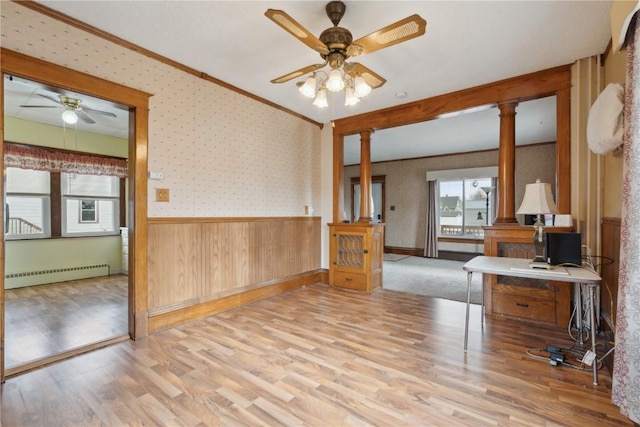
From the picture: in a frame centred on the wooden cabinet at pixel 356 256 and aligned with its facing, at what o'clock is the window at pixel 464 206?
The window is roughly at 6 o'clock from the wooden cabinet.

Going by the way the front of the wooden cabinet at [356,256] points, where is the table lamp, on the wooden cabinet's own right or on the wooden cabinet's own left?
on the wooden cabinet's own left

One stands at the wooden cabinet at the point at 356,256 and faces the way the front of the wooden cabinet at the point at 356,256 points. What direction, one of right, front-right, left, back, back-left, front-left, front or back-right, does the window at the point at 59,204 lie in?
front-right

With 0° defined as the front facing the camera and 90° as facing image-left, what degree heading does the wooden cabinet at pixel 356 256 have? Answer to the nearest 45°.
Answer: approximately 45°

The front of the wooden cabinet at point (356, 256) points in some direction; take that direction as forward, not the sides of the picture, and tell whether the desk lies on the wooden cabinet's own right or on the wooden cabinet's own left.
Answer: on the wooden cabinet's own left

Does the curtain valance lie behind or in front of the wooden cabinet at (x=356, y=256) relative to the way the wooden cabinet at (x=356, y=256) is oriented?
in front

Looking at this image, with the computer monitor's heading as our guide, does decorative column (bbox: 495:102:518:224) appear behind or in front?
behind
